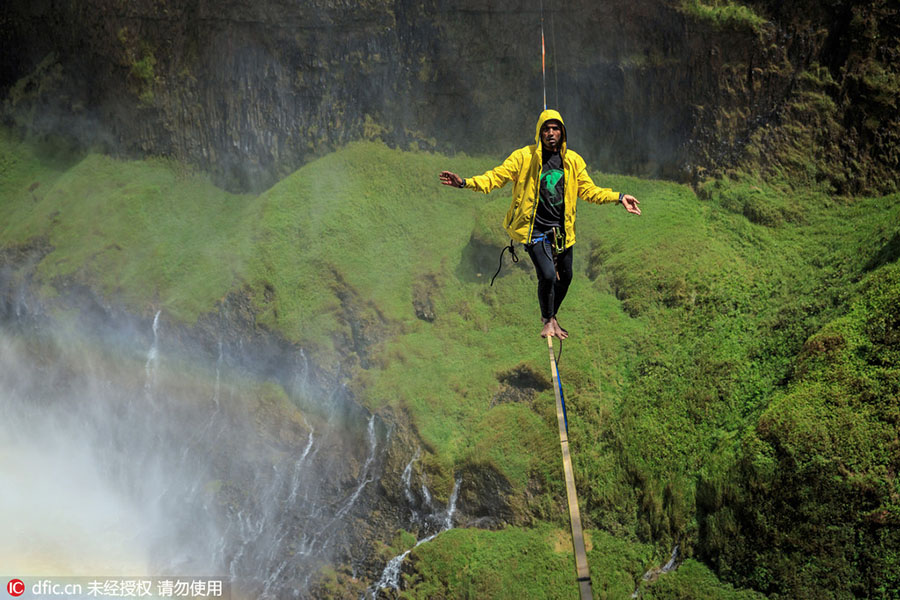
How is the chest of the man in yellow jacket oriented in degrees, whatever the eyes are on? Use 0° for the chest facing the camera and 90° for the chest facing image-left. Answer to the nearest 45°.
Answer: approximately 0°
